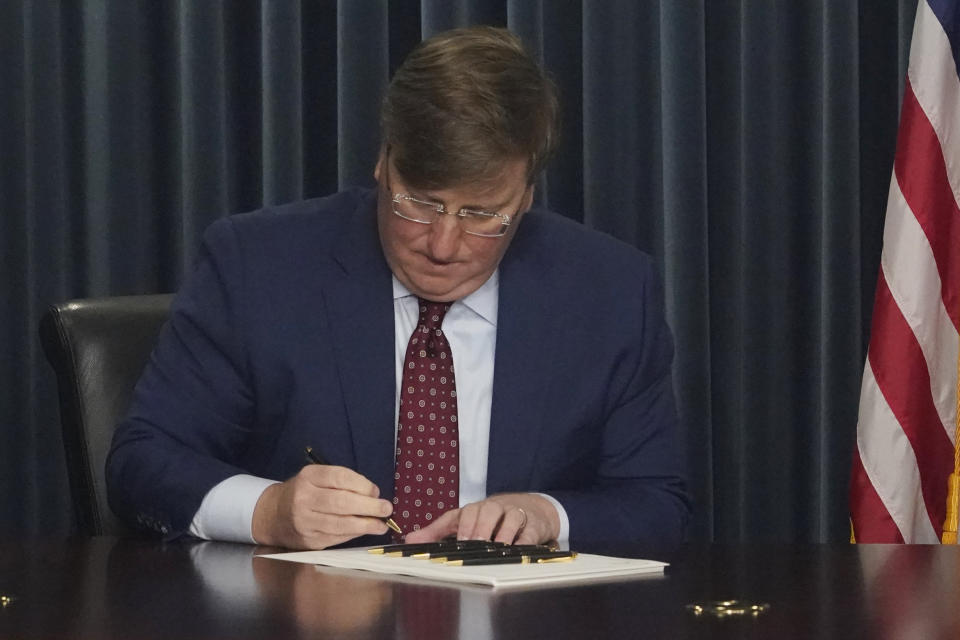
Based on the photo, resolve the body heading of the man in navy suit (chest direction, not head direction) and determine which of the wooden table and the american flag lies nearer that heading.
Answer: the wooden table

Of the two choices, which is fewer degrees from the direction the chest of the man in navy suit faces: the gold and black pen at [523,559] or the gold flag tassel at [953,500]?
the gold and black pen

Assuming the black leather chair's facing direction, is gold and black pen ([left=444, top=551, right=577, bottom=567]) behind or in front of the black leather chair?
in front

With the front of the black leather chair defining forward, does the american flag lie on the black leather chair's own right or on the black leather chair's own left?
on the black leather chair's own left

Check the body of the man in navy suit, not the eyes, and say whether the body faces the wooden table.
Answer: yes

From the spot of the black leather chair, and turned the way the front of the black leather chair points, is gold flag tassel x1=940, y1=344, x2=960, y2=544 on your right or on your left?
on your left

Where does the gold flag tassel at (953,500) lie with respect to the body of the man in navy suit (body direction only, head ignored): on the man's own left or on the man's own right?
on the man's own left

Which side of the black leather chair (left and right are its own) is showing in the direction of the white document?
front

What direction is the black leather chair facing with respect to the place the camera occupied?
facing the viewer and to the right of the viewer
